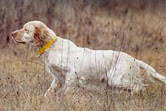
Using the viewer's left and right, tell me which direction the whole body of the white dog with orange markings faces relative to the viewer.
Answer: facing to the left of the viewer
